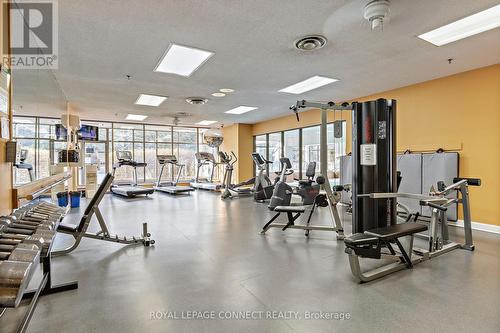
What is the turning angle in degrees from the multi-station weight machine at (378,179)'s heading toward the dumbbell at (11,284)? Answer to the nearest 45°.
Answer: approximately 45° to its right

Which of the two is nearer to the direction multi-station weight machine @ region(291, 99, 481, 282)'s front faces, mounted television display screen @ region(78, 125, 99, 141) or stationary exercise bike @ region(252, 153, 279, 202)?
the mounted television display screen

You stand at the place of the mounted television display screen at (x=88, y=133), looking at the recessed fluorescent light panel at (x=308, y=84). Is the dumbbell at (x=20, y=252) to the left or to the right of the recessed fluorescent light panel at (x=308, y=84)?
right

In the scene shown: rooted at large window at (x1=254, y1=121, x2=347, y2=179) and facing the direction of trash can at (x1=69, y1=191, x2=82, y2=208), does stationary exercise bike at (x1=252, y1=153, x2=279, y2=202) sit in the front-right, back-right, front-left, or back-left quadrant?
front-left

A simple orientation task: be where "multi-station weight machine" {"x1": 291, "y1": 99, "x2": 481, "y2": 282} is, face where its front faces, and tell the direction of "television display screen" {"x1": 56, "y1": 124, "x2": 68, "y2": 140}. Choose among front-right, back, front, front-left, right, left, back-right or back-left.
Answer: front-right

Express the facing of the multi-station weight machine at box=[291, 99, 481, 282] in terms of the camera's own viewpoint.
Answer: facing the viewer and to the left of the viewer

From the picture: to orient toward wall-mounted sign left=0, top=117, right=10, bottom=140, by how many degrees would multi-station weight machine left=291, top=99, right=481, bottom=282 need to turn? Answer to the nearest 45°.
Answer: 0° — it already faces it

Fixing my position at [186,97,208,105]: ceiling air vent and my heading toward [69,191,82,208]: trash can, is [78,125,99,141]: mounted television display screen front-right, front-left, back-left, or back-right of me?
front-right

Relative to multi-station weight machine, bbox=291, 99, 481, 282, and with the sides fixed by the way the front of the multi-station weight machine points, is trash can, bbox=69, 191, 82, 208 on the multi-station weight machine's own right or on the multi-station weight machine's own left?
on the multi-station weight machine's own right

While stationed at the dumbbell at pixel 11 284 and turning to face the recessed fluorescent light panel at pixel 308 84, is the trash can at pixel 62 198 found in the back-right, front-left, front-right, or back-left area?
front-left
